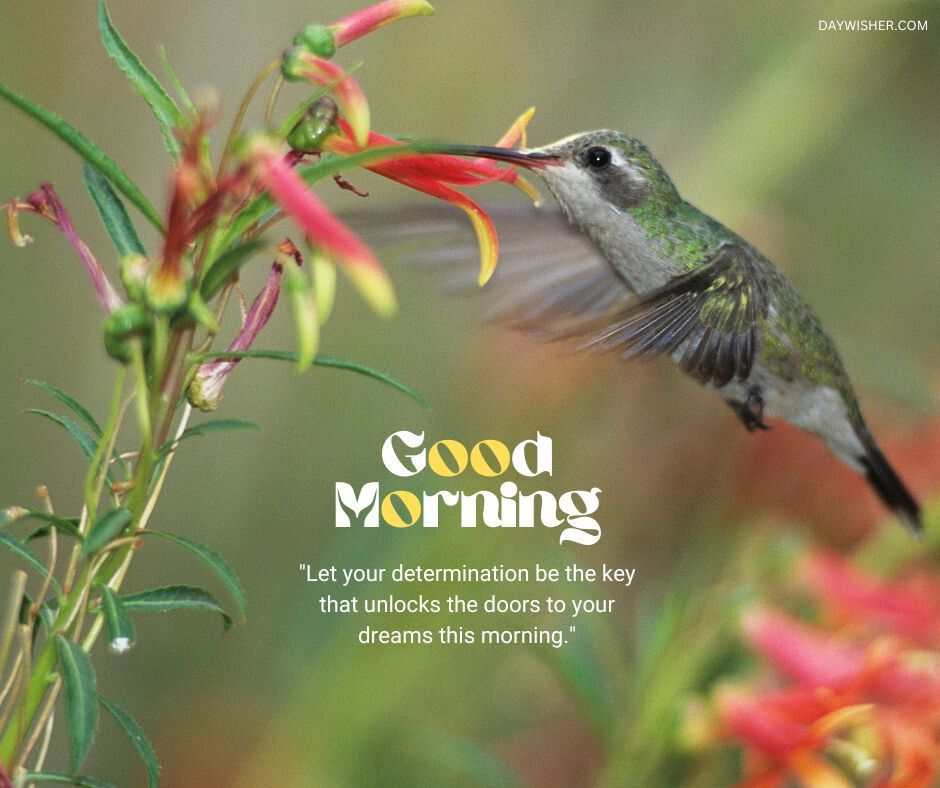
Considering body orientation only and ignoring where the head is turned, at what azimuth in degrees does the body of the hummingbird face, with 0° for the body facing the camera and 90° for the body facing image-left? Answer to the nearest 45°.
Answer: approximately 90°

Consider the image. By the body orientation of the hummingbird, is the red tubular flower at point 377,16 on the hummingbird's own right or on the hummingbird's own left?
on the hummingbird's own left

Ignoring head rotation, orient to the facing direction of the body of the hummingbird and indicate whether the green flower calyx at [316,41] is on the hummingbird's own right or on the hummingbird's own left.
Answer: on the hummingbird's own left
